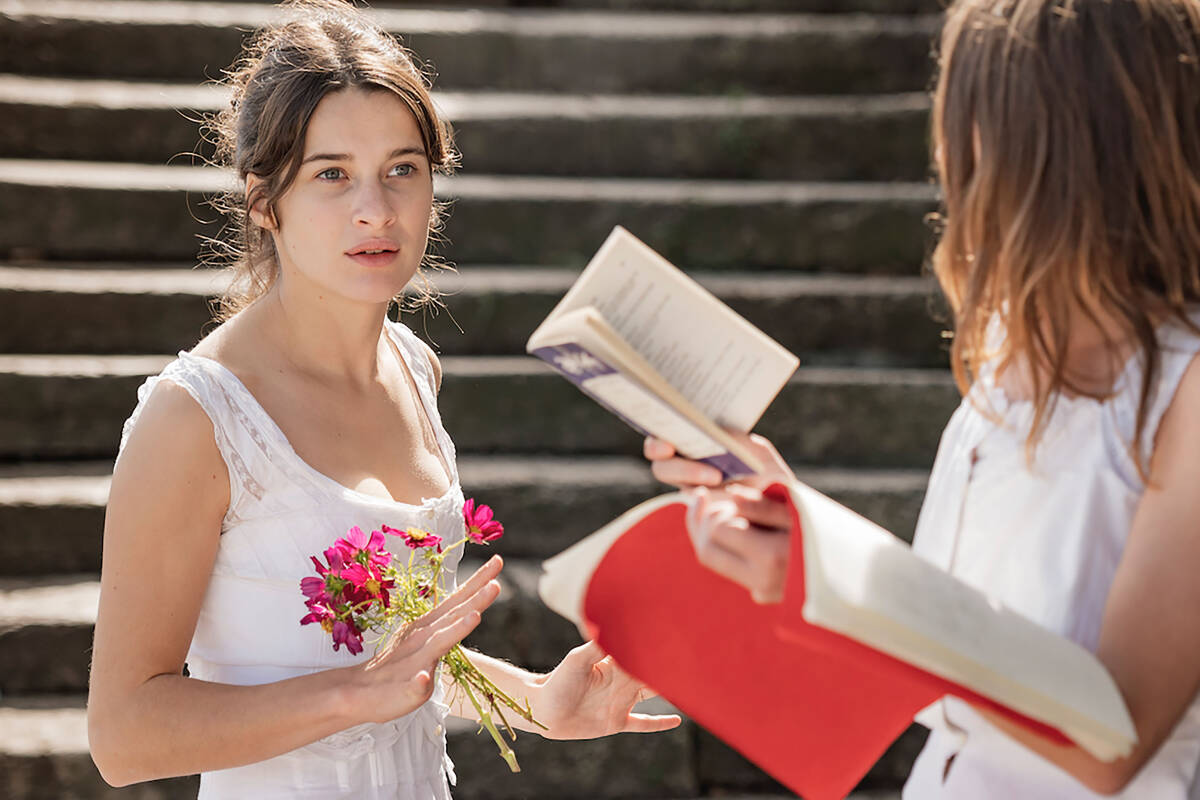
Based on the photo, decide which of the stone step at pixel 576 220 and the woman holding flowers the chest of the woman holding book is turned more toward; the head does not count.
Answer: the woman holding flowers

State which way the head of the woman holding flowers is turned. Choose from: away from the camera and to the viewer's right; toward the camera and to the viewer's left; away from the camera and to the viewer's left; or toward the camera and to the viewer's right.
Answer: toward the camera and to the viewer's right

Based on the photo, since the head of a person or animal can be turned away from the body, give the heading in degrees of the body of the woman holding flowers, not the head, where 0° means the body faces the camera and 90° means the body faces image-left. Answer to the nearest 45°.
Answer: approximately 315°

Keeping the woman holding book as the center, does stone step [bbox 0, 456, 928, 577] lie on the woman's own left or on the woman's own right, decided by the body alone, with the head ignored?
on the woman's own right

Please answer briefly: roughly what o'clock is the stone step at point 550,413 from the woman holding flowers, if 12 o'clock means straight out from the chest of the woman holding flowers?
The stone step is roughly at 8 o'clock from the woman holding flowers.

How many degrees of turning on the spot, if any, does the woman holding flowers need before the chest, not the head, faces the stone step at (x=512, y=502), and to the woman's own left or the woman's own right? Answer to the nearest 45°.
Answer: approximately 135° to the woman's own left

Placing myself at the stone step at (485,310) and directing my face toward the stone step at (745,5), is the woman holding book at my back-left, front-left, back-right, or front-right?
back-right

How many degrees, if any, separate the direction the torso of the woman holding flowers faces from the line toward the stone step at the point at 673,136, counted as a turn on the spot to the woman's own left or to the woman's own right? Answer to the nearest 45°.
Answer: approximately 135° to the woman's own left
